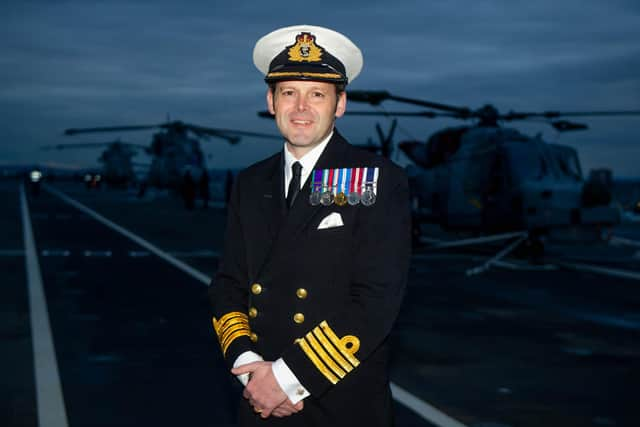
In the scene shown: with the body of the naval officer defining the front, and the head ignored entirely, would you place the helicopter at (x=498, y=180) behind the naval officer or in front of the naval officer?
behind

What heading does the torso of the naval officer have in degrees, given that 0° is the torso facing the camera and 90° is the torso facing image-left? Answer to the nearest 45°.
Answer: approximately 45°

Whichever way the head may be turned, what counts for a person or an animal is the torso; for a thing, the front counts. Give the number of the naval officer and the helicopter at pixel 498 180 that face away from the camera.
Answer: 0

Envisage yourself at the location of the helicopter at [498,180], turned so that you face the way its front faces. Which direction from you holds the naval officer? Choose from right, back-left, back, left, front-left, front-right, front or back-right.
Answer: front-right
